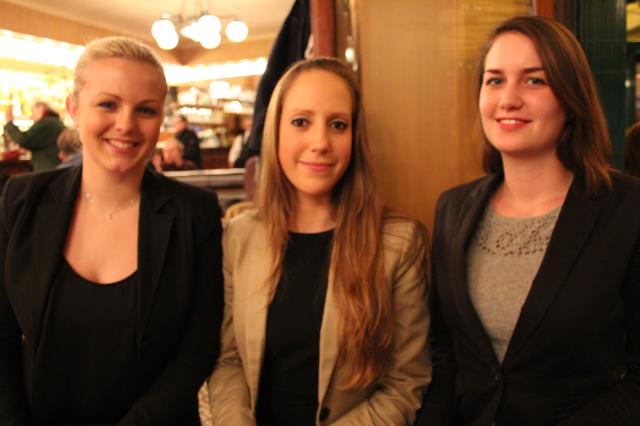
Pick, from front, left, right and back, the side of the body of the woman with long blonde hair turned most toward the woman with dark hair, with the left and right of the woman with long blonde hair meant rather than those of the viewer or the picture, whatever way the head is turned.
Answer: left

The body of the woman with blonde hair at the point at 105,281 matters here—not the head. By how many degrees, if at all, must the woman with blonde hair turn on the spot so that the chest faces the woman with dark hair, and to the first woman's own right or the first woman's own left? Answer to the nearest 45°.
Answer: approximately 45° to the first woman's own left

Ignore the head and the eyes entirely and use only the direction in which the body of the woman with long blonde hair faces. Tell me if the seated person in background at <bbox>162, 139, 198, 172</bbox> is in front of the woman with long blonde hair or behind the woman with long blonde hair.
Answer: behind

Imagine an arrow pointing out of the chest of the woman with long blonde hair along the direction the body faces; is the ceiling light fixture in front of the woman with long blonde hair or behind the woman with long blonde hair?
behind

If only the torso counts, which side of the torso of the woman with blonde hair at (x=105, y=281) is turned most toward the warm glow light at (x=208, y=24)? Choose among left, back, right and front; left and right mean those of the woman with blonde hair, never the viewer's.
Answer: back

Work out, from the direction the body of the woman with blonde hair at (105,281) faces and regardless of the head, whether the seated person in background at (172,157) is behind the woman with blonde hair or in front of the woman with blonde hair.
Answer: behind
